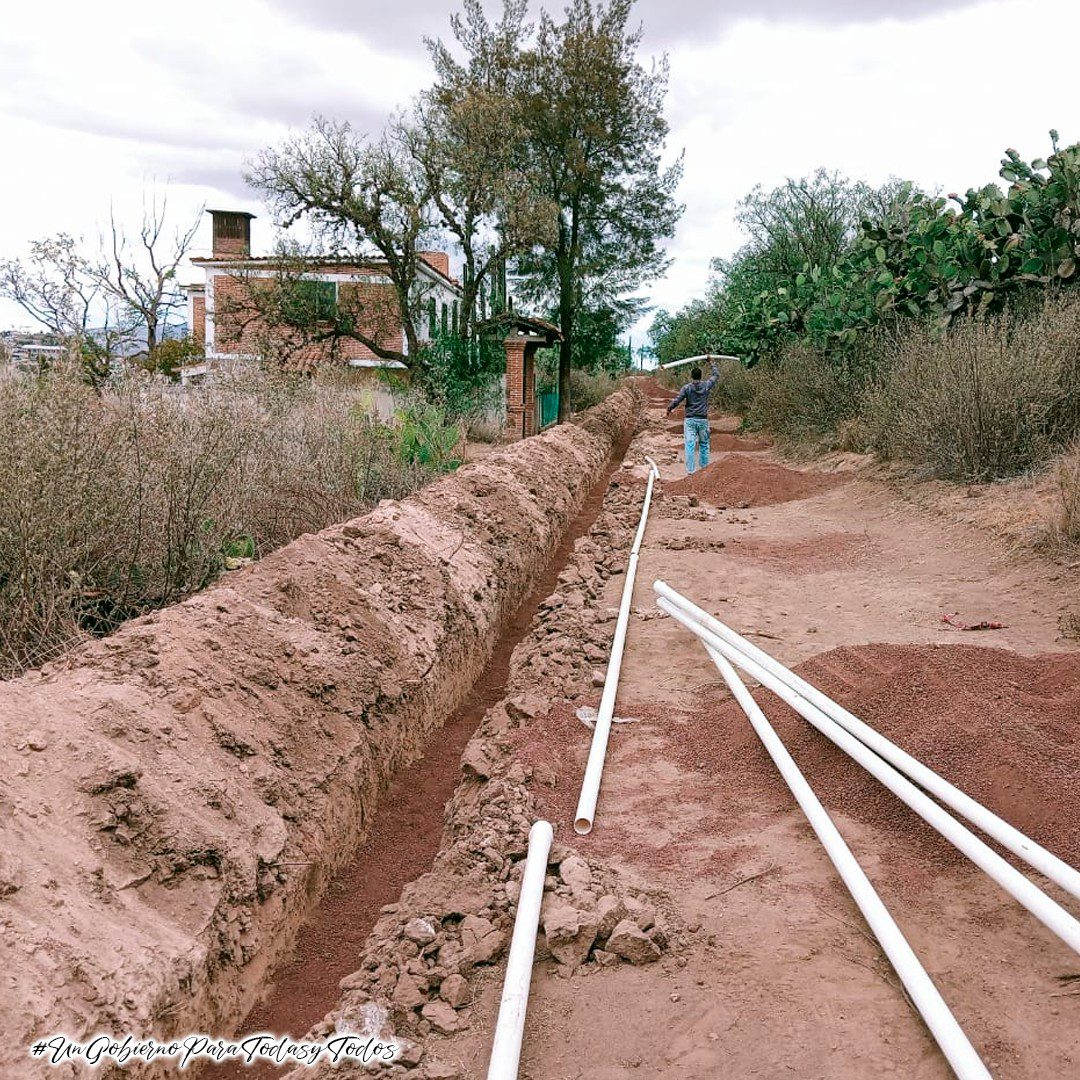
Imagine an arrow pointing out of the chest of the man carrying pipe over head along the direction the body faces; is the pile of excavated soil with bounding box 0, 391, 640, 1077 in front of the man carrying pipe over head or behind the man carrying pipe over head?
behind

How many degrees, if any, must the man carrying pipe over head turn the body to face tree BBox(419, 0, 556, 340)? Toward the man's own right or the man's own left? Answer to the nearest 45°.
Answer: approximately 45° to the man's own left

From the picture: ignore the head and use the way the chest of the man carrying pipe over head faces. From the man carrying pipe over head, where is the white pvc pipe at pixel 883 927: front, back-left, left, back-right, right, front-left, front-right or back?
back

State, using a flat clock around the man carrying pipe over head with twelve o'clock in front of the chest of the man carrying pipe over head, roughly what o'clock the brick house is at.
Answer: The brick house is roughly at 10 o'clock from the man carrying pipe over head.

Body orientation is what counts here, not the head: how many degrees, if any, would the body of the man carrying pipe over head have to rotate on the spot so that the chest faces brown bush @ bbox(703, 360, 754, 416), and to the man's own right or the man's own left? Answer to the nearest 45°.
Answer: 0° — they already face it

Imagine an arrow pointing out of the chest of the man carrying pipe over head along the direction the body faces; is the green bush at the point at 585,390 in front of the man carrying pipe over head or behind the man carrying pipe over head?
in front

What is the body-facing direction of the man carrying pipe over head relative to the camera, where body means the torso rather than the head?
away from the camera

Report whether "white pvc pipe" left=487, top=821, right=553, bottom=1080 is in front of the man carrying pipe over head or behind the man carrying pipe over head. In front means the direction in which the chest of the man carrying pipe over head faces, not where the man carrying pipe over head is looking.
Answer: behind

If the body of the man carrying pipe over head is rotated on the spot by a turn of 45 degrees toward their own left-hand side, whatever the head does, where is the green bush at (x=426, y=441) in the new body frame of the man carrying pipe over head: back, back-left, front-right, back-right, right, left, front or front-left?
left
